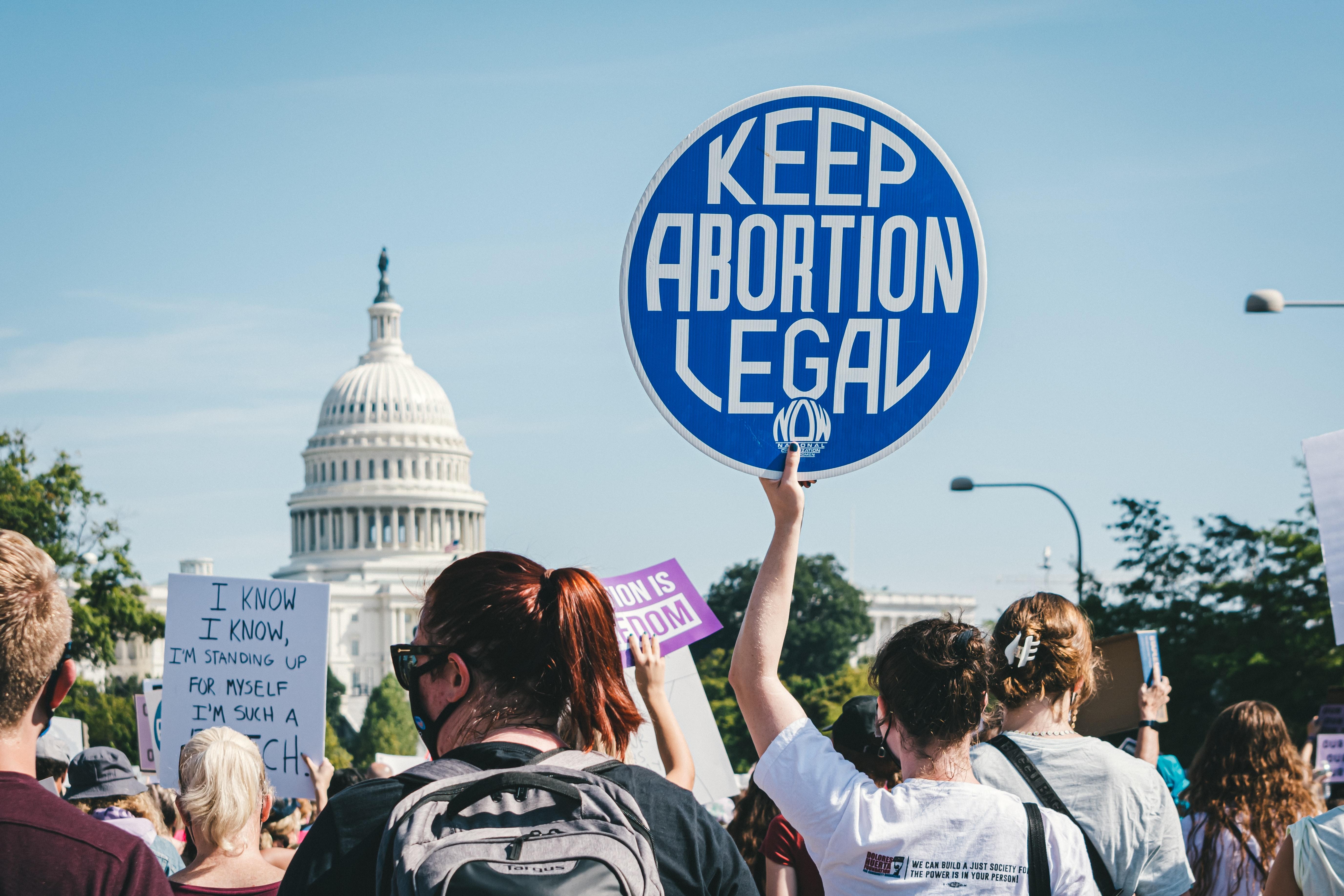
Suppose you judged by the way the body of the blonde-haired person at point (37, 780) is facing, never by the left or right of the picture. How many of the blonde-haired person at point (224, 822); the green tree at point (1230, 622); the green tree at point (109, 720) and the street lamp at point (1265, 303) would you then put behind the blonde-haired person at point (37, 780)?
0

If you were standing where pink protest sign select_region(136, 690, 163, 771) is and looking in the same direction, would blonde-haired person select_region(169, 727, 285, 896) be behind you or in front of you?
in front

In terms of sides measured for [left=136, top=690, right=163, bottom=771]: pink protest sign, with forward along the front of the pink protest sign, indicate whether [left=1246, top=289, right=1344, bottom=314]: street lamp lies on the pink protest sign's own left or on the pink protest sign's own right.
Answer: on the pink protest sign's own left

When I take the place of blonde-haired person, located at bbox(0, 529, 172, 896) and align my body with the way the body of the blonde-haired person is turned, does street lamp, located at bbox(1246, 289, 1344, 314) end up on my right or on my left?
on my right

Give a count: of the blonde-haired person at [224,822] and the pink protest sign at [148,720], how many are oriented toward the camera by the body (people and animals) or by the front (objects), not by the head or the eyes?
1

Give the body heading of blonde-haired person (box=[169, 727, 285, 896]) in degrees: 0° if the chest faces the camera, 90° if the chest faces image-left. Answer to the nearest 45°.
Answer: approximately 180°

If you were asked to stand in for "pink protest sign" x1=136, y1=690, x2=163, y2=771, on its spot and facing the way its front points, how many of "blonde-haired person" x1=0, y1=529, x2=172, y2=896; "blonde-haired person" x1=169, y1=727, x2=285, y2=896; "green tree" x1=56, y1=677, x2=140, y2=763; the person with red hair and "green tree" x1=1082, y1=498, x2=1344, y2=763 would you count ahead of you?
3

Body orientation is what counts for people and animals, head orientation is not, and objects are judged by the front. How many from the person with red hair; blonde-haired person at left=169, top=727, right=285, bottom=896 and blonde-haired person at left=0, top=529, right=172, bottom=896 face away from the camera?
3

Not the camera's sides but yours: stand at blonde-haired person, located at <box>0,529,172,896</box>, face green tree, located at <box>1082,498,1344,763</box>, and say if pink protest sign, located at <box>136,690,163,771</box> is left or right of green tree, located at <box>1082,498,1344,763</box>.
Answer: left

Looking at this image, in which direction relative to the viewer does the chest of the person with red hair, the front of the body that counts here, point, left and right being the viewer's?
facing away from the viewer

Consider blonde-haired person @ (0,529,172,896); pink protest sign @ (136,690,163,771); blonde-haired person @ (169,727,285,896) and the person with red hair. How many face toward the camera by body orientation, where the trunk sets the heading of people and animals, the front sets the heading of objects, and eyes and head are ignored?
1

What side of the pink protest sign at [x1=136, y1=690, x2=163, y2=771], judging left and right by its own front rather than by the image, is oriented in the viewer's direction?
front

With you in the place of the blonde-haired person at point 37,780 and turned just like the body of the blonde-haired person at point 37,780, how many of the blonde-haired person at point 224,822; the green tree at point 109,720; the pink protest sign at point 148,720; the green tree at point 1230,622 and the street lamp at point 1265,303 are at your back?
0

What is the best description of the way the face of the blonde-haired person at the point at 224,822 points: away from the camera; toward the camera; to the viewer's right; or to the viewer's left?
away from the camera

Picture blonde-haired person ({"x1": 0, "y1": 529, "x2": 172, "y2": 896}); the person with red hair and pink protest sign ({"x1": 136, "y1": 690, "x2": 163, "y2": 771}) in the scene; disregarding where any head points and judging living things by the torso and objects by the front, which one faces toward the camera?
the pink protest sign

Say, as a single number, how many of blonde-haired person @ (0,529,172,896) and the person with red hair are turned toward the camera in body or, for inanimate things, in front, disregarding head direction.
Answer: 0

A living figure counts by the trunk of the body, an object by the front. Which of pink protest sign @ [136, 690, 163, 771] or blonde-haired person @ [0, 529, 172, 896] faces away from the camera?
the blonde-haired person

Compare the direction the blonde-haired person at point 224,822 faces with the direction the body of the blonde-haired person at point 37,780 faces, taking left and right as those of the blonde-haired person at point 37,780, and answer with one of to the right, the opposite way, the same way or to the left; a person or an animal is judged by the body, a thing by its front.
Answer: the same way

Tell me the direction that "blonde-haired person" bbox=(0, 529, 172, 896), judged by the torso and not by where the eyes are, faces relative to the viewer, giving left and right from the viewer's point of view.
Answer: facing away from the viewer

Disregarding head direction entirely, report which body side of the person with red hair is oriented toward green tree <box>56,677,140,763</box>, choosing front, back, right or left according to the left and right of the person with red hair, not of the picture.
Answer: front

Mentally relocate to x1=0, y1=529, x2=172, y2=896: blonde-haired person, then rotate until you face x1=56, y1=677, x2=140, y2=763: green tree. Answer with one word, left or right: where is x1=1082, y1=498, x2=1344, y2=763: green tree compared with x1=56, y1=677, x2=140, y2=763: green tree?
right

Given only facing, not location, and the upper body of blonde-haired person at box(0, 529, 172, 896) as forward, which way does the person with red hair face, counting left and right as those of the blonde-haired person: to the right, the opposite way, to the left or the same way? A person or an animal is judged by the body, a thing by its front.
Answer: the same way

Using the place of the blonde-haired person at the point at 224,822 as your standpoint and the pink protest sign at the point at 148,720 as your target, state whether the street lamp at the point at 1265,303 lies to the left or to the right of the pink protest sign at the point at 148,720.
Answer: right

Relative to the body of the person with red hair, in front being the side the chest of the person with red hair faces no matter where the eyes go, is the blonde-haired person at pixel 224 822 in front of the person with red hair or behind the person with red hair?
in front
